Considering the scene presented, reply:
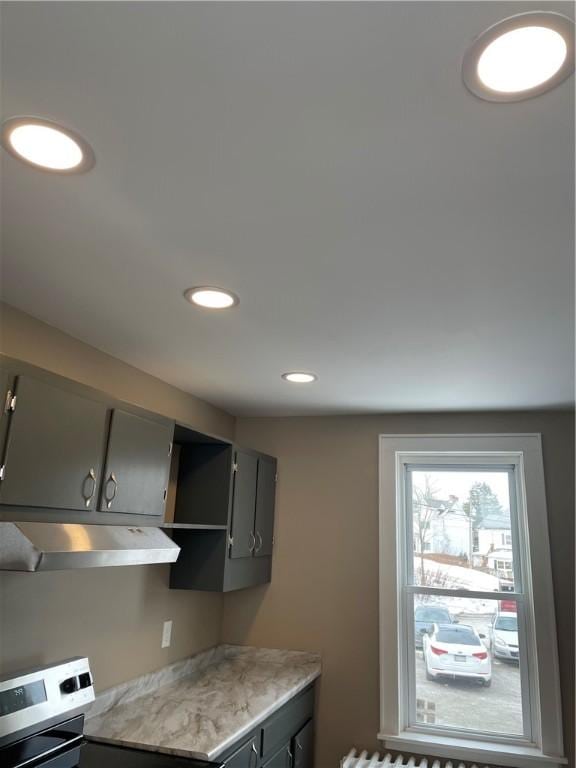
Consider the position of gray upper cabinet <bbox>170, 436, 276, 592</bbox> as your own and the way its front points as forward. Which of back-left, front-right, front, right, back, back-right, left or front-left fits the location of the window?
front-left

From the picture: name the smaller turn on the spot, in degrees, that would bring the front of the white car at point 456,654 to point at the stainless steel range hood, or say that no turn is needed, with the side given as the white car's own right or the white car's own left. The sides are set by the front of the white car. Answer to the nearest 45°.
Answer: approximately 135° to the white car's own left

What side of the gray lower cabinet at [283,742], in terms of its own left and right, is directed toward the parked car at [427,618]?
left

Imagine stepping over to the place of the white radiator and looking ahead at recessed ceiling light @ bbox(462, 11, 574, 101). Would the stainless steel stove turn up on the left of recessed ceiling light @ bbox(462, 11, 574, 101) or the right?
right

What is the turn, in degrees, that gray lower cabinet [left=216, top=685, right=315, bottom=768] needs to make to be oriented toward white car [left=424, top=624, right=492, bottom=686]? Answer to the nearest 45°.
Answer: approximately 90° to its left

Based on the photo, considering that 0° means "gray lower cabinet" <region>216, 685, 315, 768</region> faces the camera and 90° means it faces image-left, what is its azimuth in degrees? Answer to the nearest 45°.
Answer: approximately 315°

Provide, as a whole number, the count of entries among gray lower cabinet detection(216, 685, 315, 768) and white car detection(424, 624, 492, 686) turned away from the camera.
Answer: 1

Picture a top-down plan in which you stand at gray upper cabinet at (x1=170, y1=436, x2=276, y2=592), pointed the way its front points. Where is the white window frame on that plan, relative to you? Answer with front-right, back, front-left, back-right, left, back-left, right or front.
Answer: front-left

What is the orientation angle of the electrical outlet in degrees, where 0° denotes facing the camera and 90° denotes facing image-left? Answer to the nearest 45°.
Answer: approximately 315°

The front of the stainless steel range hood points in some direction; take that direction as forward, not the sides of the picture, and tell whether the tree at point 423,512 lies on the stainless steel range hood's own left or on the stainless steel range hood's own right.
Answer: on the stainless steel range hood's own left

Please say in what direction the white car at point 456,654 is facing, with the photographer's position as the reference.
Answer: facing away from the viewer

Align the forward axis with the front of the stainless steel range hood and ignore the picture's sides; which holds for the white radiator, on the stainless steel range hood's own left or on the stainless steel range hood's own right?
on the stainless steel range hood's own left

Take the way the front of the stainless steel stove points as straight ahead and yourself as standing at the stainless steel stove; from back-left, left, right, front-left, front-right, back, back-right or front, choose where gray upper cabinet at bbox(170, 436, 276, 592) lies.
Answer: left
